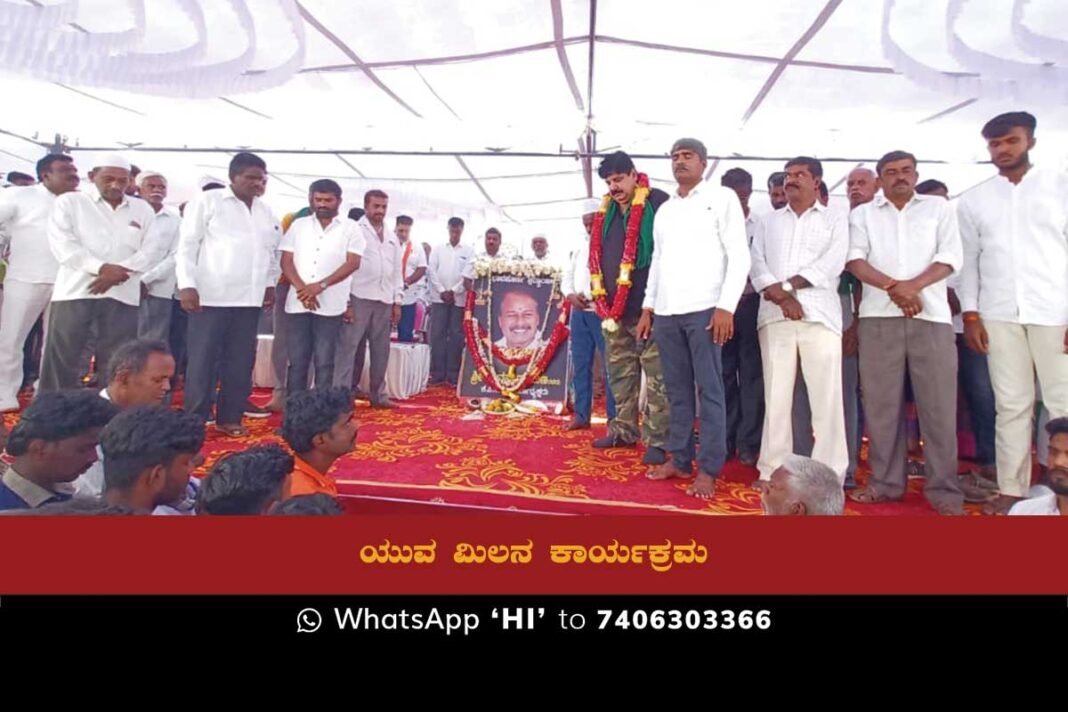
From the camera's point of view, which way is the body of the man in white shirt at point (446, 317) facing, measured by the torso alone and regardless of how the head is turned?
toward the camera

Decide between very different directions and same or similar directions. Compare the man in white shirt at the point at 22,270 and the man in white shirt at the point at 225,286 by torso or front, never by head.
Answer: same or similar directions

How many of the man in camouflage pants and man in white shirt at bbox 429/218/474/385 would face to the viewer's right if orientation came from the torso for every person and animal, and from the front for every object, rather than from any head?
0

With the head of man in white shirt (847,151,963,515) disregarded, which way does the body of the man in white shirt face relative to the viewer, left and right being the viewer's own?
facing the viewer

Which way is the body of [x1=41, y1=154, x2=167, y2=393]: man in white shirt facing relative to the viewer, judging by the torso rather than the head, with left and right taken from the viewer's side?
facing the viewer and to the right of the viewer

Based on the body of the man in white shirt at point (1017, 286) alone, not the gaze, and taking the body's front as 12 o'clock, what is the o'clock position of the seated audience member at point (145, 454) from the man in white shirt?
The seated audience member is roughly at 1 o'clock from the man in white shirt.

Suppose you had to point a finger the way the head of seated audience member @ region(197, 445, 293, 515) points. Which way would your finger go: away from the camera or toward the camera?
away from the camera

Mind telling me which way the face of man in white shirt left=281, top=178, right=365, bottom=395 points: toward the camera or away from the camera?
toward the camera

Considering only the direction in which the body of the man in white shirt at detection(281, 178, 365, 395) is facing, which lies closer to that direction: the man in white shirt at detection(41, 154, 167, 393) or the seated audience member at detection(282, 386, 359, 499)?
the seated audience member
